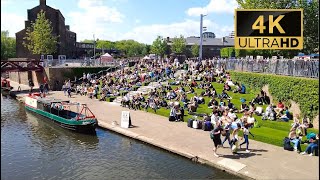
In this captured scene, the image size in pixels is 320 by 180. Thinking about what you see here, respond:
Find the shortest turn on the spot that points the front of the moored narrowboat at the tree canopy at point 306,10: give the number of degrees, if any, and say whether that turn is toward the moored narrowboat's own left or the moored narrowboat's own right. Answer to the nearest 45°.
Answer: approximately 45° to the moored narrowboat's own left

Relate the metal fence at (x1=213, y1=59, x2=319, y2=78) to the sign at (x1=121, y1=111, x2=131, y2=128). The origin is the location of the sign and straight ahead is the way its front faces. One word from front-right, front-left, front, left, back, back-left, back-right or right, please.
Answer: left

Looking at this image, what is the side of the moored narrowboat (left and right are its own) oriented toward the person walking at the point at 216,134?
front

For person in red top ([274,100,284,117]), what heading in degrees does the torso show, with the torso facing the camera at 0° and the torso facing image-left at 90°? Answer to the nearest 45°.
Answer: approximately 45°

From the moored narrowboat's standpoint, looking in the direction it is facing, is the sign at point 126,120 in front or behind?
in front

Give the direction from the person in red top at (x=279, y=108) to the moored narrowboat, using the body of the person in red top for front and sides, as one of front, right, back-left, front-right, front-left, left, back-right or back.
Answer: front-right

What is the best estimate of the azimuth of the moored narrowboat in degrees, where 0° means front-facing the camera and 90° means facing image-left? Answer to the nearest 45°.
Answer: approximately 315°

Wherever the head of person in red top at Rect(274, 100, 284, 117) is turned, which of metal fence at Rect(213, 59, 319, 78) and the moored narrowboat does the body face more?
the moored narrowboat

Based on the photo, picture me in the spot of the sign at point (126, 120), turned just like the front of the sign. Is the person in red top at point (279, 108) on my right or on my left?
on my left
